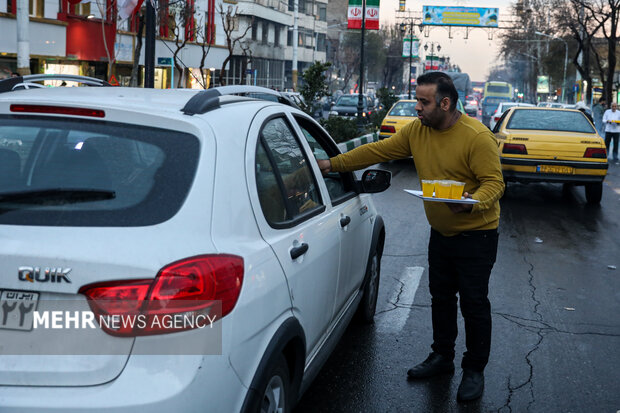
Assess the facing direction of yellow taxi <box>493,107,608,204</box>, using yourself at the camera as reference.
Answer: facing away from the viewer

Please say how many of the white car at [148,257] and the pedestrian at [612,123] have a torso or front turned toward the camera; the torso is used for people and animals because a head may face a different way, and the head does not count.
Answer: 1

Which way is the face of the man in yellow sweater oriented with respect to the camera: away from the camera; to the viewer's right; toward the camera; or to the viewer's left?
to the viewer's left

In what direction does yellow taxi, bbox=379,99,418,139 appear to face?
away from the camera

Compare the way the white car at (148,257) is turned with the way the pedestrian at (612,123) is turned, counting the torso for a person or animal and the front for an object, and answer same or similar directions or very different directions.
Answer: very different directions

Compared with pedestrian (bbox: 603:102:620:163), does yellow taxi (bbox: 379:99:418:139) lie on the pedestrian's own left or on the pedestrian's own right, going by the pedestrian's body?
on the pedestrian's own right

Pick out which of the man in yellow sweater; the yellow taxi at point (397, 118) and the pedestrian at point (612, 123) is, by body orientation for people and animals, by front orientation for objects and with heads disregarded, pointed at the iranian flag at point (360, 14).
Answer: the yellow taxi

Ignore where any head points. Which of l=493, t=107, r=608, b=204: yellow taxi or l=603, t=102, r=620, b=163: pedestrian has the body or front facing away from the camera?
the yellow taxi

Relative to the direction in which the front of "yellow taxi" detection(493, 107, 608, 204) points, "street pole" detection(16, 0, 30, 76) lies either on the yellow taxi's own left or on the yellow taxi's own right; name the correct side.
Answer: on the yellow taxi's own left

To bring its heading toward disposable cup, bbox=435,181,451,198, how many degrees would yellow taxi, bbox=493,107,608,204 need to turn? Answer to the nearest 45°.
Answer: approximately 180°

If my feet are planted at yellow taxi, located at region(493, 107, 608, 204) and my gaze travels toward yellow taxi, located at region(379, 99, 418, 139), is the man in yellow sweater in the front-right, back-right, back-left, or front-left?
back-left

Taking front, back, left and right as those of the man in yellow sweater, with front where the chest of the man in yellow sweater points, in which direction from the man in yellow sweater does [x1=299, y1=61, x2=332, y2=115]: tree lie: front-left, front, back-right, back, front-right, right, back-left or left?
back-right

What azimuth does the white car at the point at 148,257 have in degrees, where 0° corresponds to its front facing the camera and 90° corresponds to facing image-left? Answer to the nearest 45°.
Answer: approximately 225°
